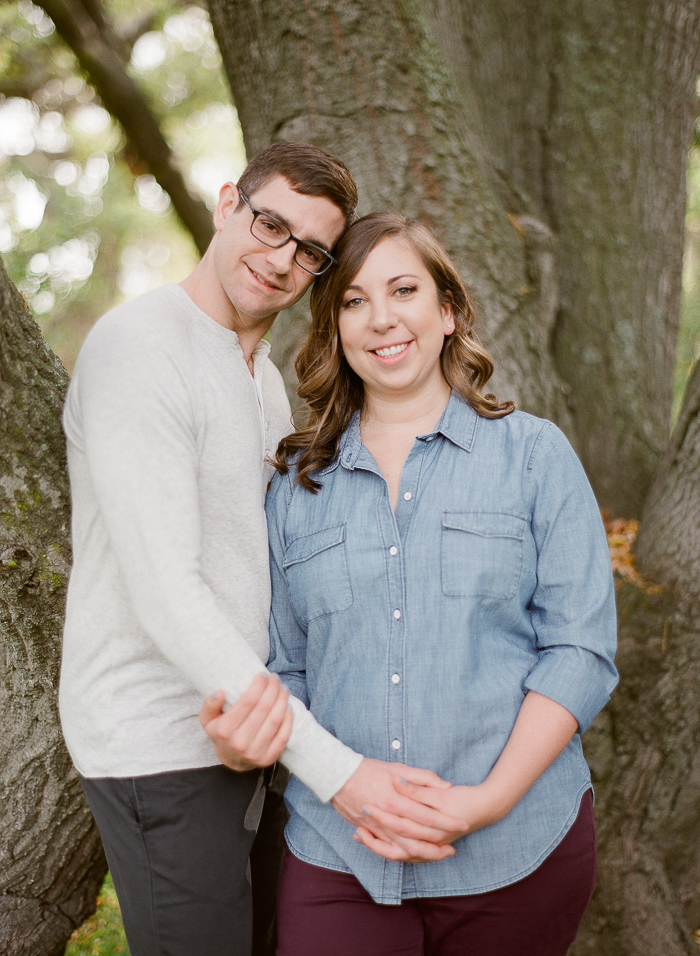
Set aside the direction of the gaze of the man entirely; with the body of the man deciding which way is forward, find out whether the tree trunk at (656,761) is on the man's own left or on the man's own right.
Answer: on the man's own left

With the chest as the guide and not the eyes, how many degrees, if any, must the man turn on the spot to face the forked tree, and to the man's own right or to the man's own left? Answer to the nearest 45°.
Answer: approximately 90° to the man's own left

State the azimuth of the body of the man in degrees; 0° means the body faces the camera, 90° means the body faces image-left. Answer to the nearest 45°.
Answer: approximately 315°

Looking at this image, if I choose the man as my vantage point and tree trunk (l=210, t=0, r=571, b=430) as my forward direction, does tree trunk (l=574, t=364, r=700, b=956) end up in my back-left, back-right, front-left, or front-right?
front-right

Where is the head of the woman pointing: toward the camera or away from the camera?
toward the camera
